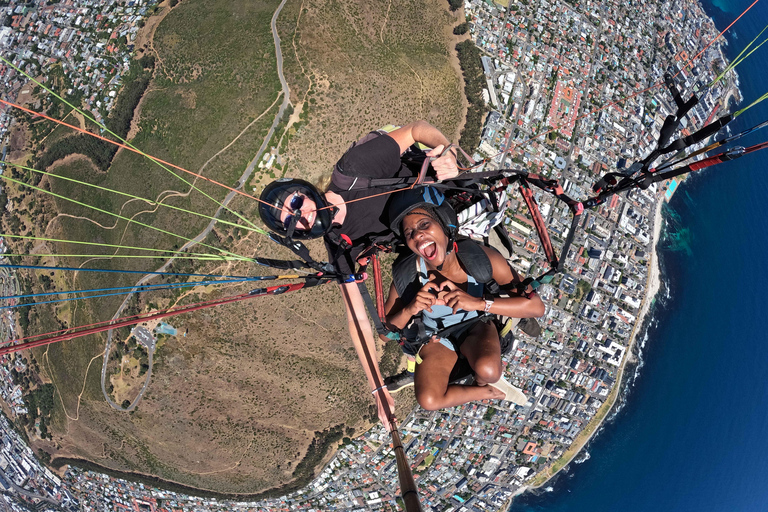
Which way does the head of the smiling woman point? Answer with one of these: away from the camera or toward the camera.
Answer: toward the camera

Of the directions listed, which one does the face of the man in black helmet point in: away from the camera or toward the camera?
toward the camera

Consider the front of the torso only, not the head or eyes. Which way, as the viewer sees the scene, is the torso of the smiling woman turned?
toward the camera
